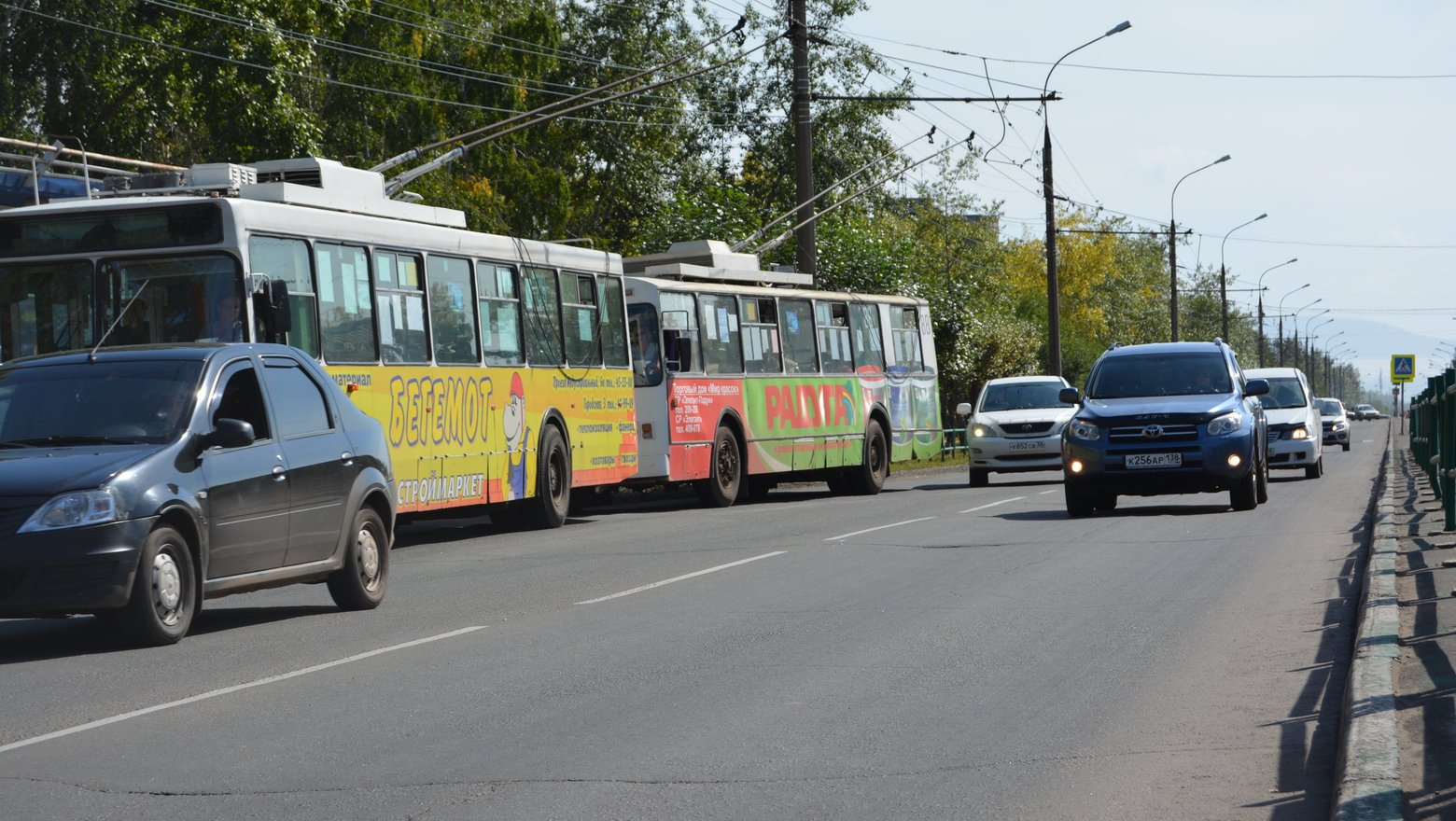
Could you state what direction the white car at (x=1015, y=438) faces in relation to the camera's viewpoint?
facing the viewer

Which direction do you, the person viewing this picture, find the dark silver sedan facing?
facing the viewer and to the left of the viewer

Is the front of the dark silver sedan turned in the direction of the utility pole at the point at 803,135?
no

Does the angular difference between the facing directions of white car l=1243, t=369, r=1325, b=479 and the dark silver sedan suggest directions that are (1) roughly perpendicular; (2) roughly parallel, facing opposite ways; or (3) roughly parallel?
roughly parallel

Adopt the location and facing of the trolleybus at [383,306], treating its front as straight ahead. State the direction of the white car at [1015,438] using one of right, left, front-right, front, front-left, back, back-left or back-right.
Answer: back

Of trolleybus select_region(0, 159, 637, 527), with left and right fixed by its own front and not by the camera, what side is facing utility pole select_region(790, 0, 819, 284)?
back

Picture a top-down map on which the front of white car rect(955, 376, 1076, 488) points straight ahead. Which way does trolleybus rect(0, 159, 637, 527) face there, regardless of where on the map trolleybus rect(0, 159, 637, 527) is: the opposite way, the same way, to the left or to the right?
the same way

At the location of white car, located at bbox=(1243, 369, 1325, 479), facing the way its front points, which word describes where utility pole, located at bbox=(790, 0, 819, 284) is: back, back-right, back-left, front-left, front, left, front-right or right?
right

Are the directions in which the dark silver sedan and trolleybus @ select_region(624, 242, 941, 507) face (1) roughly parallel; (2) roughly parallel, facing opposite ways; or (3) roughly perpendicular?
roughly parallel

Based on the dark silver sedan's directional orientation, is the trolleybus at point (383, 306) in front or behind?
behind

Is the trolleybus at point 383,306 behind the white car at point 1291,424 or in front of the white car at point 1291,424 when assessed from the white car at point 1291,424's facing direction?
in front

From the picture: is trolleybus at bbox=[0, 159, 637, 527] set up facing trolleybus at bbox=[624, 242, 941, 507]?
no

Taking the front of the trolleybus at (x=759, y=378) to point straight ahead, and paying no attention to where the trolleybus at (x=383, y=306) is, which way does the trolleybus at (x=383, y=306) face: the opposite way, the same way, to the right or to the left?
the same way

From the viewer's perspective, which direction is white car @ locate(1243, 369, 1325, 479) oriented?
toward the camera

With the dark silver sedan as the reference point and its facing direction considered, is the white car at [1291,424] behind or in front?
behind

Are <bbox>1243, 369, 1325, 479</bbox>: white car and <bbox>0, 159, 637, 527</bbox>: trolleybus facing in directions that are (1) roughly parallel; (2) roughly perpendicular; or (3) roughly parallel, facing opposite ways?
roughly parallel

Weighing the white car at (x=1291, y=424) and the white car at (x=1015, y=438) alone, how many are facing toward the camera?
2
